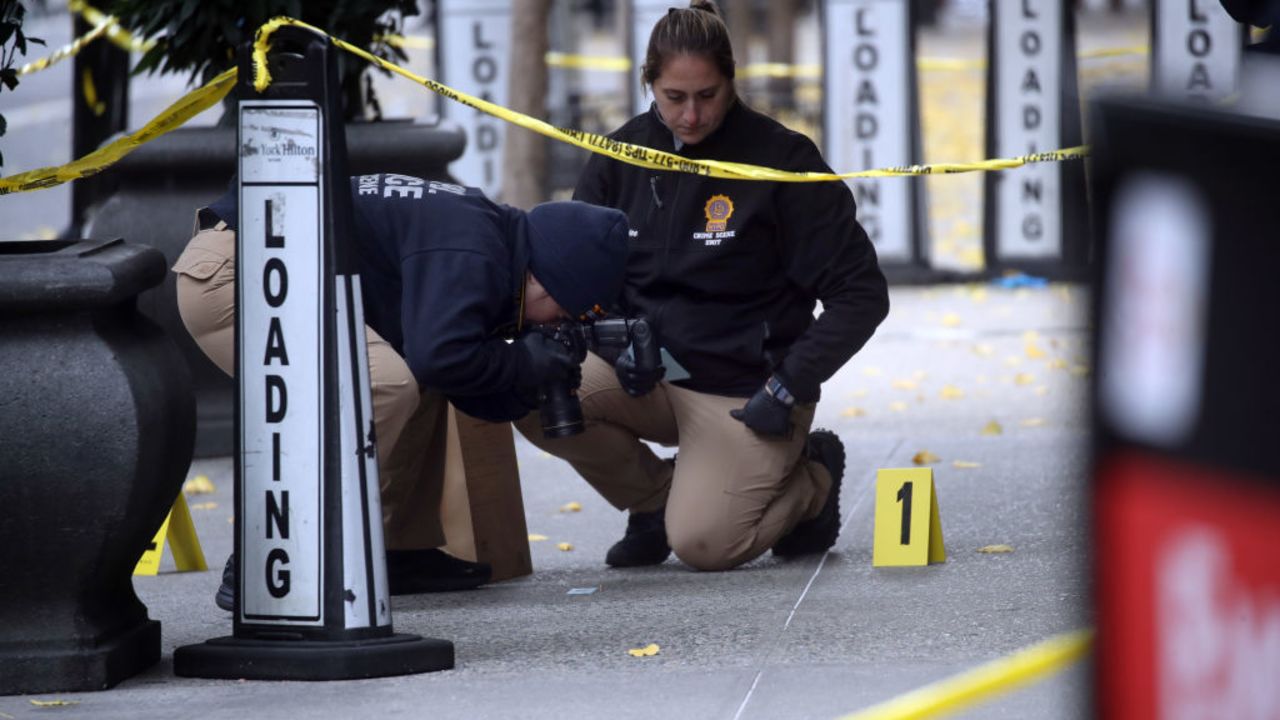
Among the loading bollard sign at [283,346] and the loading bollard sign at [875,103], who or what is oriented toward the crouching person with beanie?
the loading bollard sign at [875,103]

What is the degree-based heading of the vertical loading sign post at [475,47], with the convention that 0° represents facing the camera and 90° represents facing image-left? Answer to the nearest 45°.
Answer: approximately 0°

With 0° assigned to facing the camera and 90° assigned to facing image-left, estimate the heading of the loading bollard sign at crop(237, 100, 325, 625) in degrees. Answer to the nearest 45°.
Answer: approximately 0°

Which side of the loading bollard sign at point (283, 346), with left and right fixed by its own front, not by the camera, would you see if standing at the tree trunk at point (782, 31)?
back

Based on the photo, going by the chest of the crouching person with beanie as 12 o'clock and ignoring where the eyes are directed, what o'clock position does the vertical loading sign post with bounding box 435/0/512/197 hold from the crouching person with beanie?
The vertical loading sign post is roughly at 9 o'clock from the crouching person with beanie.

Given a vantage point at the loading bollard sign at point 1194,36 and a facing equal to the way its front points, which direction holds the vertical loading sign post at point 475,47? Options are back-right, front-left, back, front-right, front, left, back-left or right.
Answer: right

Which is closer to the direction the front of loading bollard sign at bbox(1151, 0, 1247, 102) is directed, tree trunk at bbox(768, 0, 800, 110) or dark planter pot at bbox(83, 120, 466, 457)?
the dark planter pot

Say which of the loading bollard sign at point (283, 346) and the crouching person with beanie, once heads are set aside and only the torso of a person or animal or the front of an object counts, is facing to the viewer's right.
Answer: the crouching person with beanie

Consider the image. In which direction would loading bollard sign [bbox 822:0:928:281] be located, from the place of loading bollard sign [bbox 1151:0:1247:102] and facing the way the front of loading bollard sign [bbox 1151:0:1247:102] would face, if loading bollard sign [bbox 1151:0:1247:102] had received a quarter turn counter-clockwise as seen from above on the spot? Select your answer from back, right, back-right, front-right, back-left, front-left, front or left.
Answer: back

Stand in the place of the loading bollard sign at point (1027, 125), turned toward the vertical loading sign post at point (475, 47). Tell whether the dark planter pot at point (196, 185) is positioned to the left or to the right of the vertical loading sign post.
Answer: left

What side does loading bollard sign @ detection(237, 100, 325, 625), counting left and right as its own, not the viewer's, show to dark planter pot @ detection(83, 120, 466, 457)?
back

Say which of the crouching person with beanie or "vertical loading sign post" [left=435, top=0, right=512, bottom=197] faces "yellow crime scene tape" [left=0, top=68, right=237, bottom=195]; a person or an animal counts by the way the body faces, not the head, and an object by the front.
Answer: the vertical loading sign post

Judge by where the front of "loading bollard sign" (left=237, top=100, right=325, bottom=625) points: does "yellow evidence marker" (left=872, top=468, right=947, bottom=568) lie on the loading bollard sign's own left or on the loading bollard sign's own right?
on the loading bollard sign's own left
